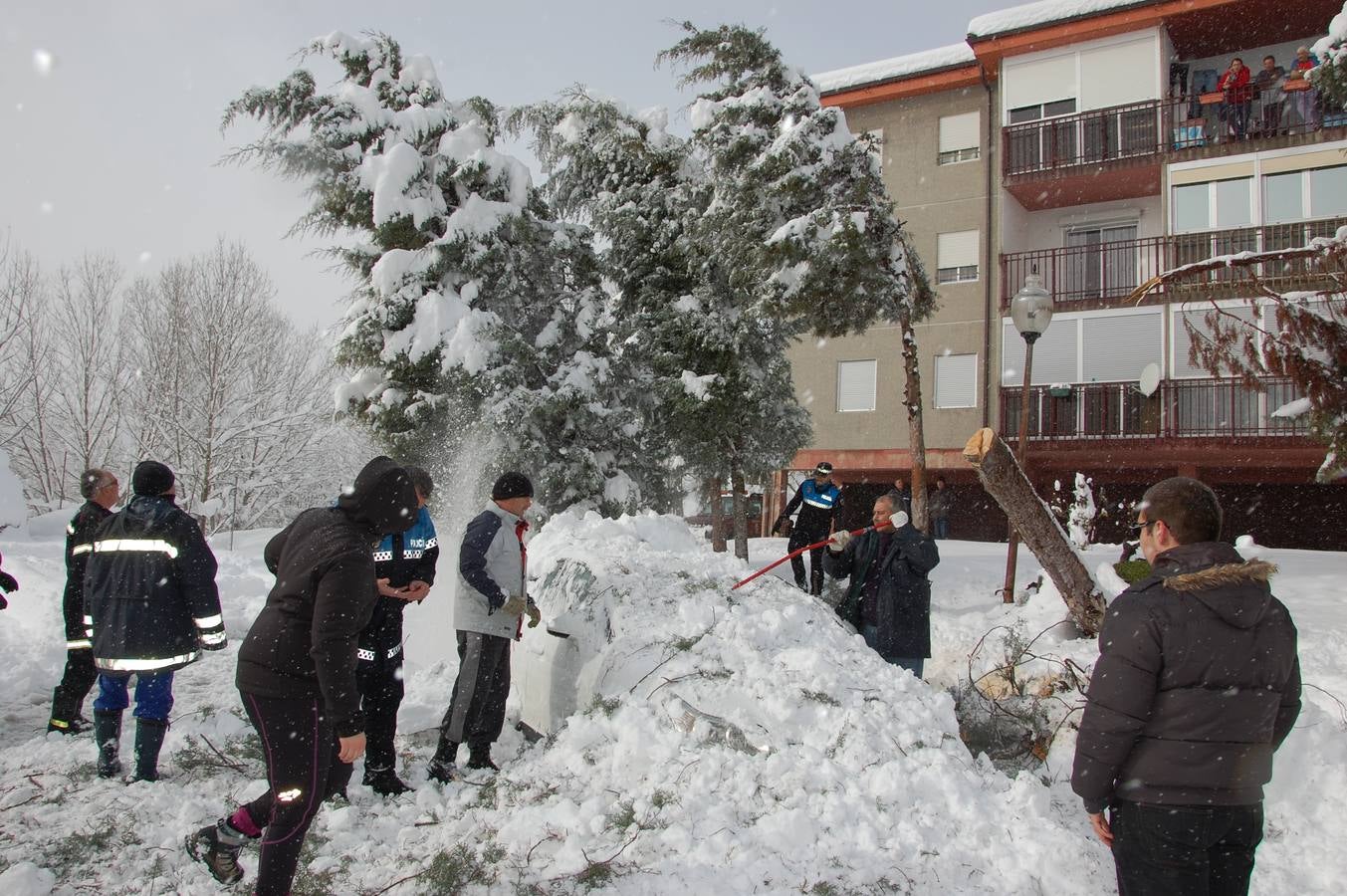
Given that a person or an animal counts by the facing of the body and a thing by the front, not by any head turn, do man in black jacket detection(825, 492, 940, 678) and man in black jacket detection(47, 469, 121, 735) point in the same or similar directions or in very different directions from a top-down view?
very different directions

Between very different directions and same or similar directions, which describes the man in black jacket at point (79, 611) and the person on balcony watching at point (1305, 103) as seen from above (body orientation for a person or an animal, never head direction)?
very different directions

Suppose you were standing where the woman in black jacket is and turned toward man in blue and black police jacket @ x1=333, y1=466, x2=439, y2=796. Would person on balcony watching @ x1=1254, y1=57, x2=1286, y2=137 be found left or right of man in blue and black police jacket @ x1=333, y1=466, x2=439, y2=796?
right

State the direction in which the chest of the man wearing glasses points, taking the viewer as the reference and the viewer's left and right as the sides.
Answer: facing away from the viewer and to the left of the viewer

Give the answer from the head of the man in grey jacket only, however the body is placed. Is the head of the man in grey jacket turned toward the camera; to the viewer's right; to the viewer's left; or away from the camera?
to the viewer's right

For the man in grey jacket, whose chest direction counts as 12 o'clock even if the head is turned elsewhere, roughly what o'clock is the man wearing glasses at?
The man wearing glasses is roughly at 2 o'clock from the man in grey jacket.

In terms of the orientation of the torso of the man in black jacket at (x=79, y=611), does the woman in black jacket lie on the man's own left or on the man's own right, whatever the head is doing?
on the man's own right

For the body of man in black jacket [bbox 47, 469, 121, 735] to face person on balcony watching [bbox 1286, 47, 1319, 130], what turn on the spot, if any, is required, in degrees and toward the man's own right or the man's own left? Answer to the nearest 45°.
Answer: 0° — they already face them

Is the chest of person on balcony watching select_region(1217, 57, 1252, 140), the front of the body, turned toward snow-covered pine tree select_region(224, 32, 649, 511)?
yes

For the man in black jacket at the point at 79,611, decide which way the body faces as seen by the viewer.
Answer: to the viewer's right

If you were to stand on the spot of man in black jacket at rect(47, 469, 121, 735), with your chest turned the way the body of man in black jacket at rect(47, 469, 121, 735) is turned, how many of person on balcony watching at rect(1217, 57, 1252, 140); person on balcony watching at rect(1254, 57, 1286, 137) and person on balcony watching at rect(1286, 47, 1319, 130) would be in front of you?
3
